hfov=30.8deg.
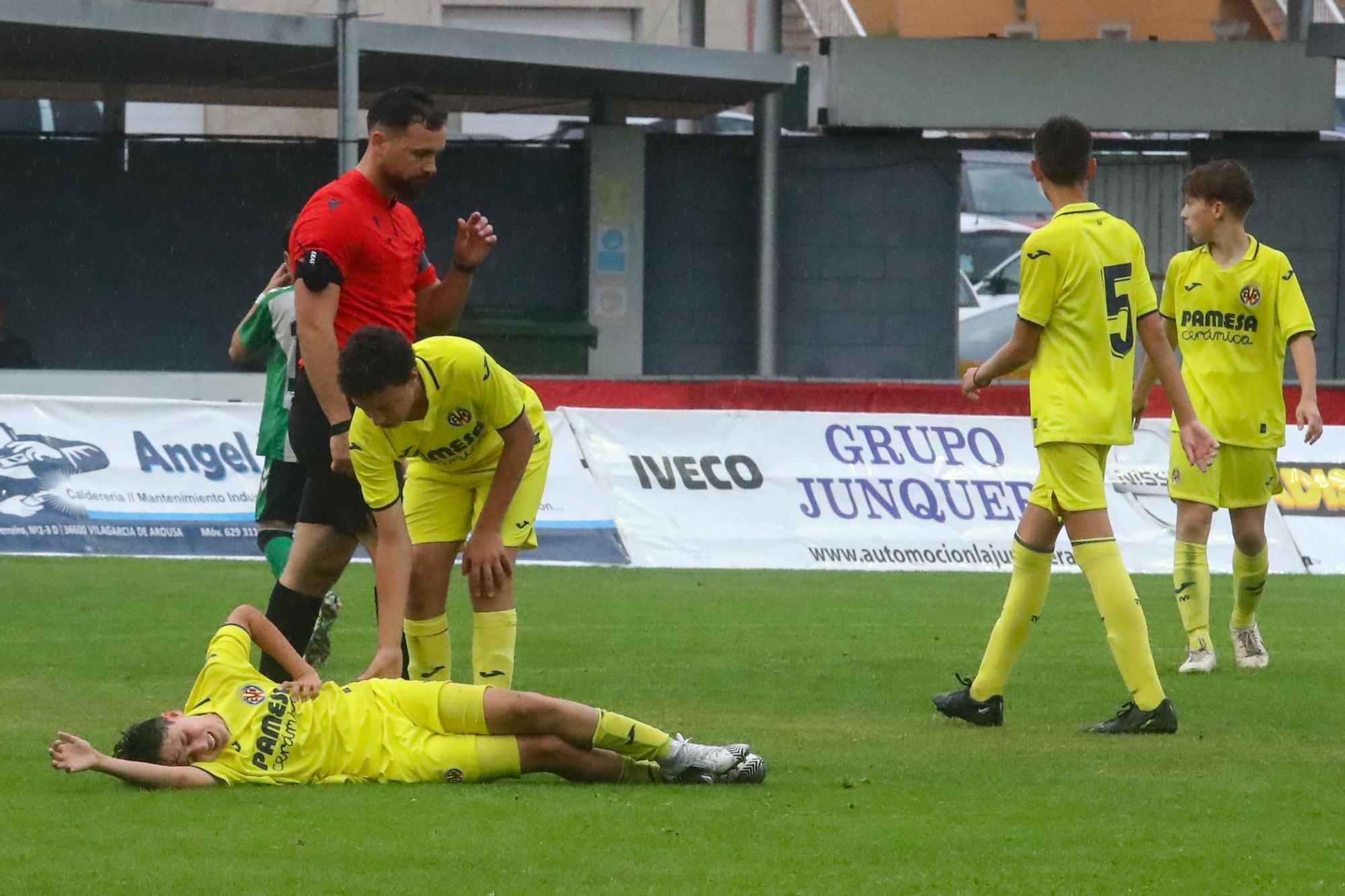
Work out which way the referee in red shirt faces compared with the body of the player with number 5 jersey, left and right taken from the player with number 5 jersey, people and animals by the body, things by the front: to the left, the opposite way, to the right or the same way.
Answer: the opposite way

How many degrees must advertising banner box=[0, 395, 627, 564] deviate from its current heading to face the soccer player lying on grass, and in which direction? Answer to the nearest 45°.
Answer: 0° — it already faces them

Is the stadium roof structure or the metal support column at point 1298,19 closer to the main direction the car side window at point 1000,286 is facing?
the stadium roof structure

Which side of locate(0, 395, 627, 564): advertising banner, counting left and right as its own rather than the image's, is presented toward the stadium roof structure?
back

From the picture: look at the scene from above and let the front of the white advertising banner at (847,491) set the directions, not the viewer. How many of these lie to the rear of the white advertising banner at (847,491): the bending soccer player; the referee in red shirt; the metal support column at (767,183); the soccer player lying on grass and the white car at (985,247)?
2

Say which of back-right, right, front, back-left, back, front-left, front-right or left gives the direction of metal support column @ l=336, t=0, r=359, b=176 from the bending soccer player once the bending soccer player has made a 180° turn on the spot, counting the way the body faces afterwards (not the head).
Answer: front-left

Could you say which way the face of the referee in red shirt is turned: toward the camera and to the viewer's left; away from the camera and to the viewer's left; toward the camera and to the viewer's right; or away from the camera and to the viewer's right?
toward the camera and to the viewer's right

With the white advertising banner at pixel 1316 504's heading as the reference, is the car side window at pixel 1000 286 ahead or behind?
behind

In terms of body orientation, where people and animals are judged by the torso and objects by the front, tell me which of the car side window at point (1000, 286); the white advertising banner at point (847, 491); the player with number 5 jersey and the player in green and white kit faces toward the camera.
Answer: the white advertising banner

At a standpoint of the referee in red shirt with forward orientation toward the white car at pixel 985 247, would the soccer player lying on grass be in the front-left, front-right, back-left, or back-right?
back-right

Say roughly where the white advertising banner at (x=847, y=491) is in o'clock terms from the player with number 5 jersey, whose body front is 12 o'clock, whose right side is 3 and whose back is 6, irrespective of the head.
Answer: The white advertising banner is roughly at 1 o'clock from the player with number 5 jersey.

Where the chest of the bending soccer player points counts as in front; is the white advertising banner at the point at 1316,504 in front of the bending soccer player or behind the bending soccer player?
behind
